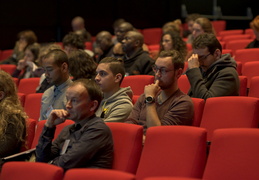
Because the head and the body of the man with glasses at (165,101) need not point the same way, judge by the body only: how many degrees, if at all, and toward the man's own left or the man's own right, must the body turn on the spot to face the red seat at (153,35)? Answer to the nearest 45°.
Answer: approximately 135° to the man's own right

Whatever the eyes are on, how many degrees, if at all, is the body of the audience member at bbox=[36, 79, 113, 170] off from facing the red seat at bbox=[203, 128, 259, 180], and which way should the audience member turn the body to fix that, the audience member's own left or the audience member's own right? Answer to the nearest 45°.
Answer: approximately 90° to the audience member's own left

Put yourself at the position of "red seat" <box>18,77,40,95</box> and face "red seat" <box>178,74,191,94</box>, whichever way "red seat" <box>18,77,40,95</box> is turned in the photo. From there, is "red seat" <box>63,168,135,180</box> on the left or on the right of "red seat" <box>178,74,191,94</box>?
right

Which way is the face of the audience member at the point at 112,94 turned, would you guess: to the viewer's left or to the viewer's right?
to the viewer's left

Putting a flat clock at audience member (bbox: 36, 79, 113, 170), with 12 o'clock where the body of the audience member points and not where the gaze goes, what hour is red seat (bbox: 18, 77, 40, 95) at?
The red seat is roughly at 4 o'clock from the audience member.

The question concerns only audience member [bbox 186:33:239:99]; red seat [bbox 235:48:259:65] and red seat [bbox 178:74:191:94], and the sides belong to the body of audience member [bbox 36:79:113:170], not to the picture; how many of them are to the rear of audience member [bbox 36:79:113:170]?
3

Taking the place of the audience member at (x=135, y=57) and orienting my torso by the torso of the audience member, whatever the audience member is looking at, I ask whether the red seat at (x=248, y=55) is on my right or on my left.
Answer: on my left

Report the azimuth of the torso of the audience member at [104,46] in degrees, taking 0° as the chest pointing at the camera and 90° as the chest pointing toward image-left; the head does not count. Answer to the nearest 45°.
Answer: approximately 45°
